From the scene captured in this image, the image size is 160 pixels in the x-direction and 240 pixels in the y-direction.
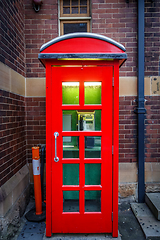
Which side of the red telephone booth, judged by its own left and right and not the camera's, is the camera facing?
front
